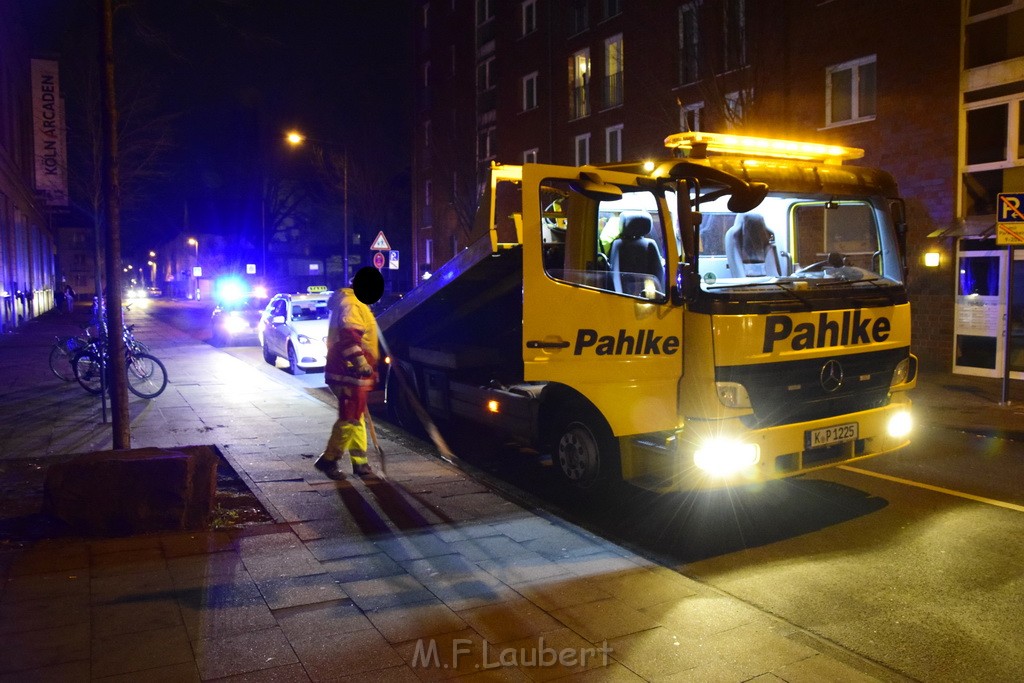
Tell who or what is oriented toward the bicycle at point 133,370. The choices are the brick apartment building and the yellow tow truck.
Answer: the brick apartment building

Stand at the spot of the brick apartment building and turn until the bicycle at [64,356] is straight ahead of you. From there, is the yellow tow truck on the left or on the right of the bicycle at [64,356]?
left

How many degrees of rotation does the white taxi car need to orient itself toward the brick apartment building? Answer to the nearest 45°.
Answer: approximately 45° to its left

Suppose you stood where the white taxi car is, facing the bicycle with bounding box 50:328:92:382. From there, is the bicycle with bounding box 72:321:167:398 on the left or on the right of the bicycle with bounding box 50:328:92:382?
left

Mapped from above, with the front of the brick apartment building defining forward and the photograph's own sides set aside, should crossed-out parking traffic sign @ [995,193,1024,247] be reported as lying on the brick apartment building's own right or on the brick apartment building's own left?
on the brick apartment building's own left

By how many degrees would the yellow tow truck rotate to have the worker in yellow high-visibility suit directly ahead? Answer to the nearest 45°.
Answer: approximately 135° to its right

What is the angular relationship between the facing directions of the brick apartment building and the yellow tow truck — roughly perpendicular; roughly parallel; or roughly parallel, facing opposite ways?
roughly perpendicular

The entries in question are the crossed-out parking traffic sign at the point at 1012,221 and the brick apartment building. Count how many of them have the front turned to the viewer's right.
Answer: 0

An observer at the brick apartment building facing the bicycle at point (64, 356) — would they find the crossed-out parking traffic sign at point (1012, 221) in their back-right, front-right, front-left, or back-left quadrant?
front-left

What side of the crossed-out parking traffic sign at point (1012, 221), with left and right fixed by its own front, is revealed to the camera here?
front

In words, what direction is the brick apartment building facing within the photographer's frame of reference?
facing the viewer and to the left of the viewer

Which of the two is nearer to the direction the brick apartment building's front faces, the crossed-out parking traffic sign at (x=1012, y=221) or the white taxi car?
the white taxi car

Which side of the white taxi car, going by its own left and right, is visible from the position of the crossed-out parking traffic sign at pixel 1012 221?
front

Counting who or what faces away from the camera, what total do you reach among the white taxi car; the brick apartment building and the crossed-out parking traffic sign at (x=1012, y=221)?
0
